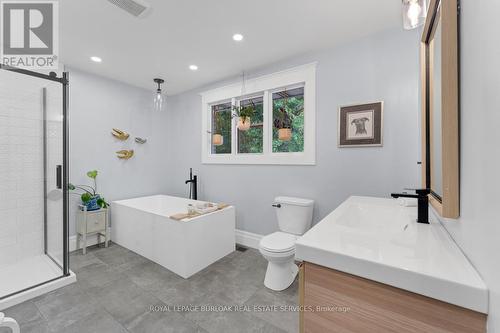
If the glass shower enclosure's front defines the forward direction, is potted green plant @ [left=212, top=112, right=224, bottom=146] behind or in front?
in front

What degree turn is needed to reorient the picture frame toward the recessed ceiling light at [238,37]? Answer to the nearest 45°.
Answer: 0° — it already faces it

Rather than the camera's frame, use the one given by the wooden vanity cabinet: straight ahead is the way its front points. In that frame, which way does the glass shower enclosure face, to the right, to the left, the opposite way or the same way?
the opposite way

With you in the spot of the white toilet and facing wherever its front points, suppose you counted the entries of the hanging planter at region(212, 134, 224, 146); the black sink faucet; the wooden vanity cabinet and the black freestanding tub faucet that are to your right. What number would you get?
2

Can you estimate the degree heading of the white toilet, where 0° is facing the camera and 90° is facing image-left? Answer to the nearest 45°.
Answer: approximately 45°

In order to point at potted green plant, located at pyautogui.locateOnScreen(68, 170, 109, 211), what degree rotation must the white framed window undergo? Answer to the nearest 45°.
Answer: approximately 45° to its right

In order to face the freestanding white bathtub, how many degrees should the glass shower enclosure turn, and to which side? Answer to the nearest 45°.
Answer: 0° — it already faces it

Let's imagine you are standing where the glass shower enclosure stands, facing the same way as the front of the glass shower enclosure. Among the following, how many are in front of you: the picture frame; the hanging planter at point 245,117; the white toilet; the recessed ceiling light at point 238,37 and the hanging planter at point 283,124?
5

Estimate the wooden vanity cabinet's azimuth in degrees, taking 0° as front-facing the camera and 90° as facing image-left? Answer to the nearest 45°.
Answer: approximately 45°

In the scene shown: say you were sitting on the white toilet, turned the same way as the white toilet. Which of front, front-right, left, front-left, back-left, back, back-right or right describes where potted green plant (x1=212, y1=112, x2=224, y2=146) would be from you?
right
